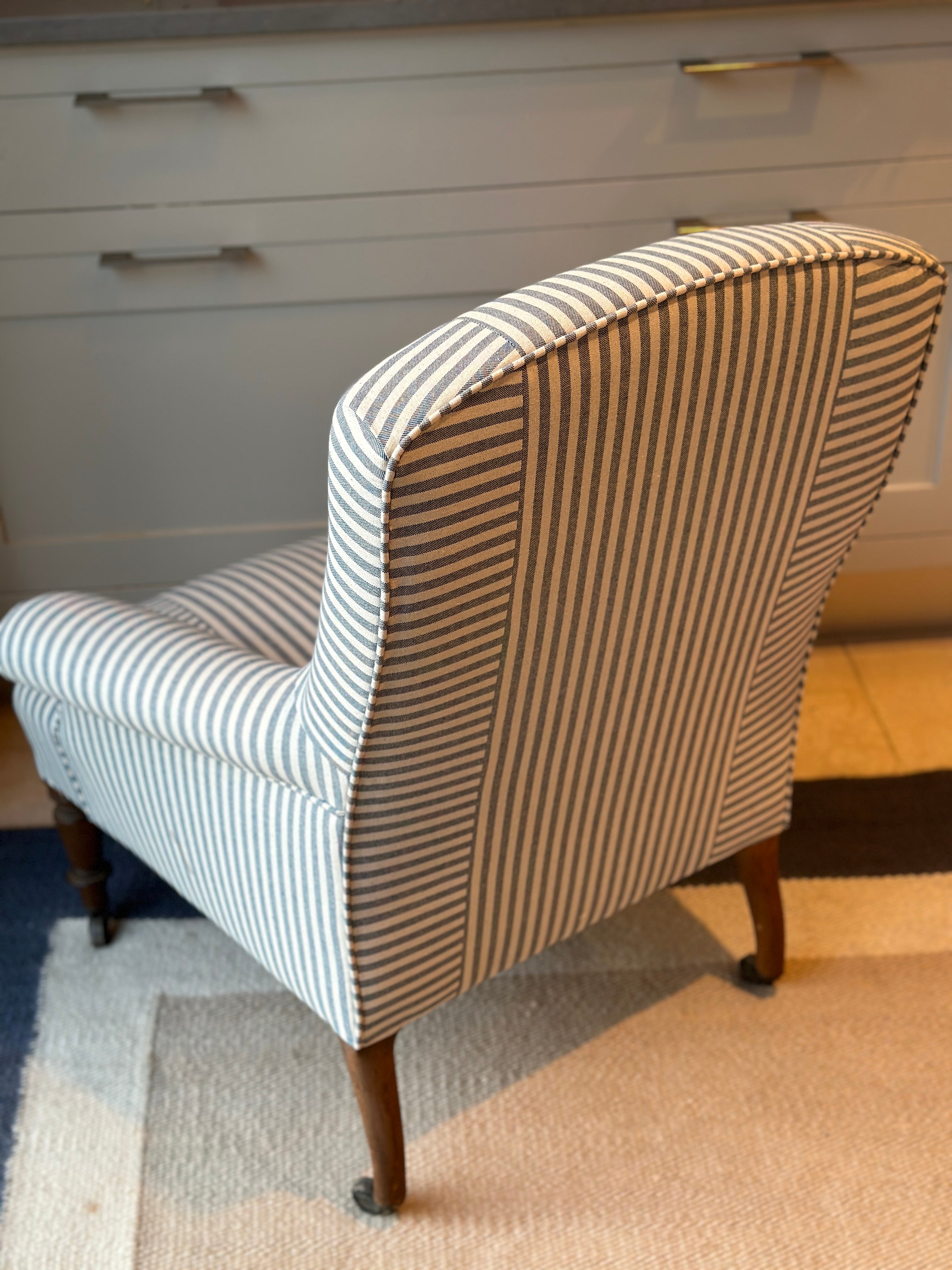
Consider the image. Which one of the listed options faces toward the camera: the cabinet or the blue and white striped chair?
the cabinet

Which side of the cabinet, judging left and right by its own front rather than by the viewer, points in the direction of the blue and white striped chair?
front

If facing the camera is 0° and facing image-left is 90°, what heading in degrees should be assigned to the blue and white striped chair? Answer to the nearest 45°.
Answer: approximately 135°

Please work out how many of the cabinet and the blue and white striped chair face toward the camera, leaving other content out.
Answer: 1

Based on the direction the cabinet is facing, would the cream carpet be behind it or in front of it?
in front

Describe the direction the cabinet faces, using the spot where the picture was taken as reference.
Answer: facing the viewer
